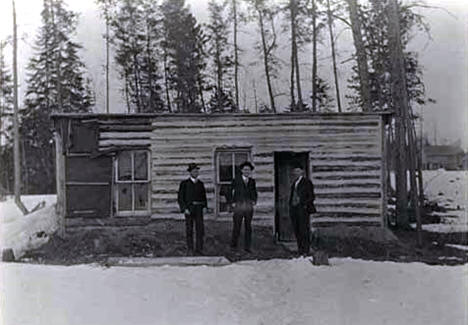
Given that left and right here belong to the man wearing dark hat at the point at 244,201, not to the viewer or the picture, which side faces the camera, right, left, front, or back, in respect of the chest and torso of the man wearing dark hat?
front

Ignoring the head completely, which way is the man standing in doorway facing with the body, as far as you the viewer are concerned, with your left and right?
facing the viewer and to the left of the viewer

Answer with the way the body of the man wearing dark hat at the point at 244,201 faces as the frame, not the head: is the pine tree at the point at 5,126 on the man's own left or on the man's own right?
on the man's own right

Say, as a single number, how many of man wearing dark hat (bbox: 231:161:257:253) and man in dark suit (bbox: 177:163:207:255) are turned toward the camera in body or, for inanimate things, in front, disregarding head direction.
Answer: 2

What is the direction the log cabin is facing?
toward the camera

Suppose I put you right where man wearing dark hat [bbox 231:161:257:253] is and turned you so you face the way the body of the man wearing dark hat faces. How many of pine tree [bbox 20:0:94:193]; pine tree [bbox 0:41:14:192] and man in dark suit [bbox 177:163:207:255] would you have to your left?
0

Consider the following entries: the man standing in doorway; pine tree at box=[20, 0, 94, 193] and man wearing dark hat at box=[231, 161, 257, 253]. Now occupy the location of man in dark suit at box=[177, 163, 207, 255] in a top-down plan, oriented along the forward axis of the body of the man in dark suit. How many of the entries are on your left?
2

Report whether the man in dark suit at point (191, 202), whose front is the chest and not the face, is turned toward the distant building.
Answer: no

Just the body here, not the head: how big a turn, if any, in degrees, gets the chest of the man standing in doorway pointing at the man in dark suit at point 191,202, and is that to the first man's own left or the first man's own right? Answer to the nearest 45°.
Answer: approximately 45° to the first man's own right

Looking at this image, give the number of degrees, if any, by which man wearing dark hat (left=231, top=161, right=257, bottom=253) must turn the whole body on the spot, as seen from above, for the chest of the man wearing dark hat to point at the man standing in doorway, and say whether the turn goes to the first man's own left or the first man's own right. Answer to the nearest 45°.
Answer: approximately 90° to the first man's own left
